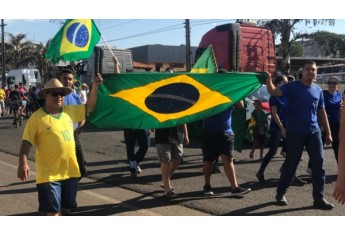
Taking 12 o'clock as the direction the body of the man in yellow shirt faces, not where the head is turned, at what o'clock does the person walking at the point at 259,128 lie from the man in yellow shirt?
The person walking is roughly at 9 o'clock from the man in yellow shirt.

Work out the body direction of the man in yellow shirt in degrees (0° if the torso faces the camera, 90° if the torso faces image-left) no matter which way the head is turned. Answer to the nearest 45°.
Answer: approximately 315°

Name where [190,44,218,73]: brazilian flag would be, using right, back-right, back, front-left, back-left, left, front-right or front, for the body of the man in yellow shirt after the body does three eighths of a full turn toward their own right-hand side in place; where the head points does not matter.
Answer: back-right

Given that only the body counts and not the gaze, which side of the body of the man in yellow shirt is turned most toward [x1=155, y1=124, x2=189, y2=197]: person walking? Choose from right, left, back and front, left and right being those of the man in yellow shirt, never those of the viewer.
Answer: left

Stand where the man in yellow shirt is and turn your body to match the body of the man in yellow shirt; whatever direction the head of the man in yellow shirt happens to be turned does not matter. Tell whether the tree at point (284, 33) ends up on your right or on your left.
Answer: on your left

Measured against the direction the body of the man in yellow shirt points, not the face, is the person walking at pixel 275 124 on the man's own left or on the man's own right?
on the man's own left

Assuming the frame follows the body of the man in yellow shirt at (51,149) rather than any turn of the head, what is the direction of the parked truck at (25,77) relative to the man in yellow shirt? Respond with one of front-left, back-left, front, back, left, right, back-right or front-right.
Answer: back-left

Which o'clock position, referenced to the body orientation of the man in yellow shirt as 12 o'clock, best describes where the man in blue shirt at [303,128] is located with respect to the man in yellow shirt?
The man in blue shirt is roughly at 10 o'clock from the man in yellow shirt.

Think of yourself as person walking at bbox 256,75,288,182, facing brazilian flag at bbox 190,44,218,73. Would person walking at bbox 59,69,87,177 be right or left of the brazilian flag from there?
left
